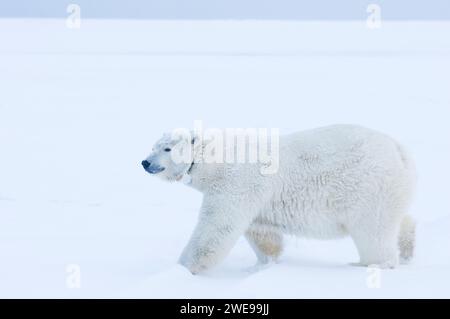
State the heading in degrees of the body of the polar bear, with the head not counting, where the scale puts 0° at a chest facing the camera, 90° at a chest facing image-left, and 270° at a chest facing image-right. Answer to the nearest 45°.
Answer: approximately 90°
